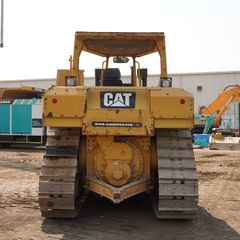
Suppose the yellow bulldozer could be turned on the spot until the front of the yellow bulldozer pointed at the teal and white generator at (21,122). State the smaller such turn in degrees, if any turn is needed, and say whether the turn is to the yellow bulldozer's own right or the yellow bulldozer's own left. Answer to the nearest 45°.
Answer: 0° — it already faces it

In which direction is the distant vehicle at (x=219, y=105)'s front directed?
to the viewer's right

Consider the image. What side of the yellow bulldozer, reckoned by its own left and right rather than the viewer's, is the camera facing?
back

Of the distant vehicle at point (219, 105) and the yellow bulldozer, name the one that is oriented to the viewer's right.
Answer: the distant vehicle

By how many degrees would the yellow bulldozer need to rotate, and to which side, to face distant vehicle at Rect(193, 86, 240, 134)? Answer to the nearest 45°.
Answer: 0° — it already faces it

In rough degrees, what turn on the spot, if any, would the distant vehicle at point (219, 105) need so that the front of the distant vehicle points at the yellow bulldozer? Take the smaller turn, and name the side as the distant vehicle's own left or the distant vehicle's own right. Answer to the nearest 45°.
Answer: approximately 90° to the distant vehicle's own right

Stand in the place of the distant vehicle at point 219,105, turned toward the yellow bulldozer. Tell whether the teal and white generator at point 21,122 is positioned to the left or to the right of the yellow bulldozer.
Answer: right

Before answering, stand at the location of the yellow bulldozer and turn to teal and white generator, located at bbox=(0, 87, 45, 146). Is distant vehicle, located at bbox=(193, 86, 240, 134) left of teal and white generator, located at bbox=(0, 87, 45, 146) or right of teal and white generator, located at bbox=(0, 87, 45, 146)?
right

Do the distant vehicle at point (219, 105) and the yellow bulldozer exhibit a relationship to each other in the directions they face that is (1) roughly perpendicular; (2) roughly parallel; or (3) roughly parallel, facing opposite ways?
roughly perpendicular

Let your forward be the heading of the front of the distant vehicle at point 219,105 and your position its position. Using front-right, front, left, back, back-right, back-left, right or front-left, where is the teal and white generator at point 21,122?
back-right
